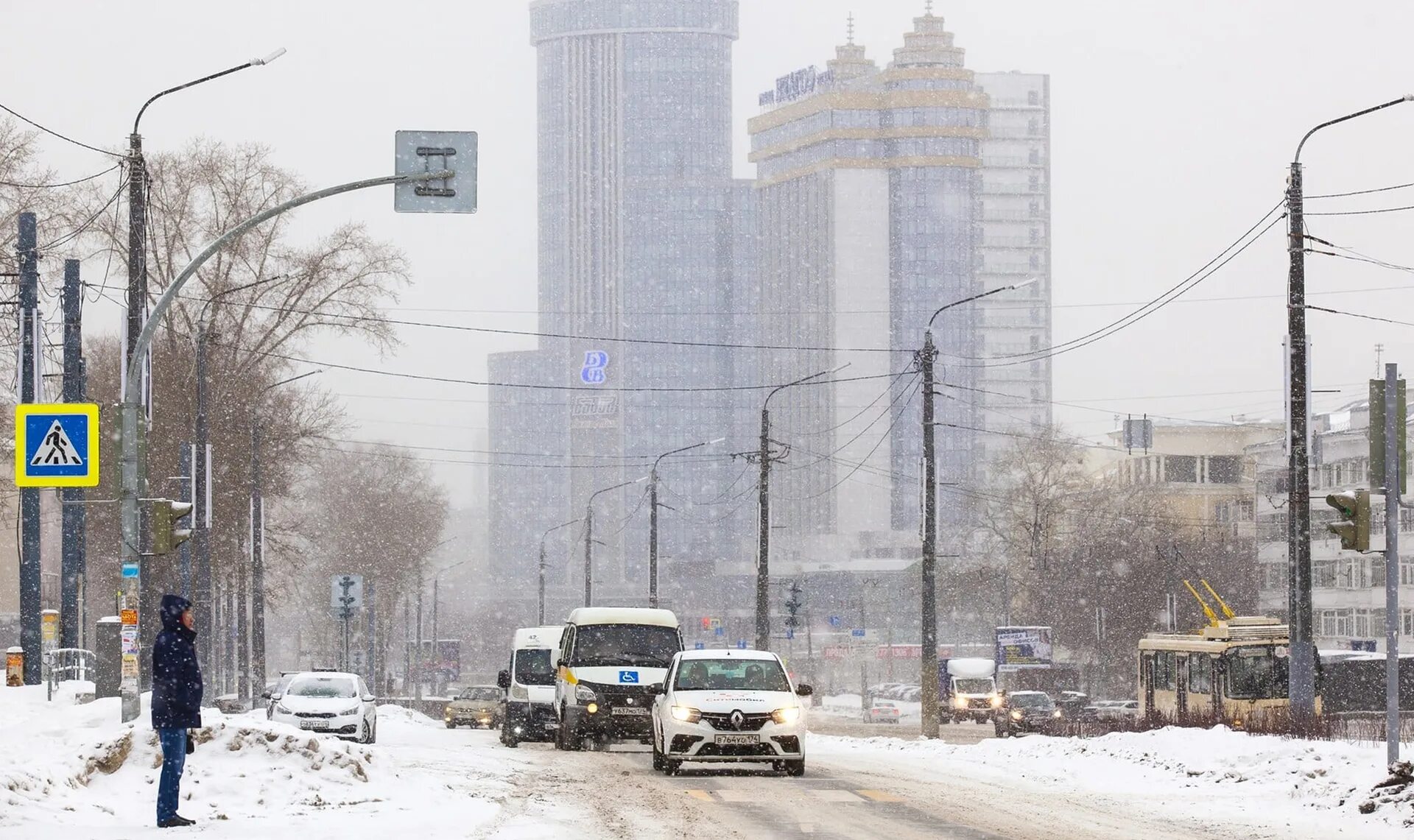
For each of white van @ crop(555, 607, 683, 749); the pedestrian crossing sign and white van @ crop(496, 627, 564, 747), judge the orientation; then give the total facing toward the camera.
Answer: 3

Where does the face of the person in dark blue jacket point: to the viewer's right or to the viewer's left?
to the viewer's right

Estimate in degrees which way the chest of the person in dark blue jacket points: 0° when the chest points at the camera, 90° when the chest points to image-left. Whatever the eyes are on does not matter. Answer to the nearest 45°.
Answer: approximately 270°

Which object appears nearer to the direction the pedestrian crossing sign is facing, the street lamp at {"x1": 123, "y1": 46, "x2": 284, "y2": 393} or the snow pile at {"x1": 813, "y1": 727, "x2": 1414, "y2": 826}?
the snow pile
